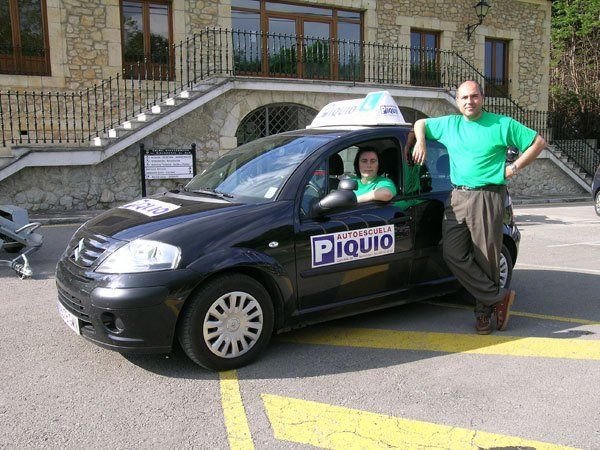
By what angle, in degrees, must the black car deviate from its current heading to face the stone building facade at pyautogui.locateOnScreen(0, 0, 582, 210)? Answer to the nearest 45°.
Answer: approximately 135° to its right

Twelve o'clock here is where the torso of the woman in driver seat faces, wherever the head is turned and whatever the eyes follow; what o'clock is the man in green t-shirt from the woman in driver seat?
The man in green t-shirt is roughly at 8 o'clock from the woman in driver seat.

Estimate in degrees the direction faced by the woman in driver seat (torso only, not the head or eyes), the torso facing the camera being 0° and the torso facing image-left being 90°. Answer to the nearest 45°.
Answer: approximately 45°

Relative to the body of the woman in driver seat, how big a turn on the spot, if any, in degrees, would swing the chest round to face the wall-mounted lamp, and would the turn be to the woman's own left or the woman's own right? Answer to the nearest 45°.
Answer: approximately 135° to the woman's own right
